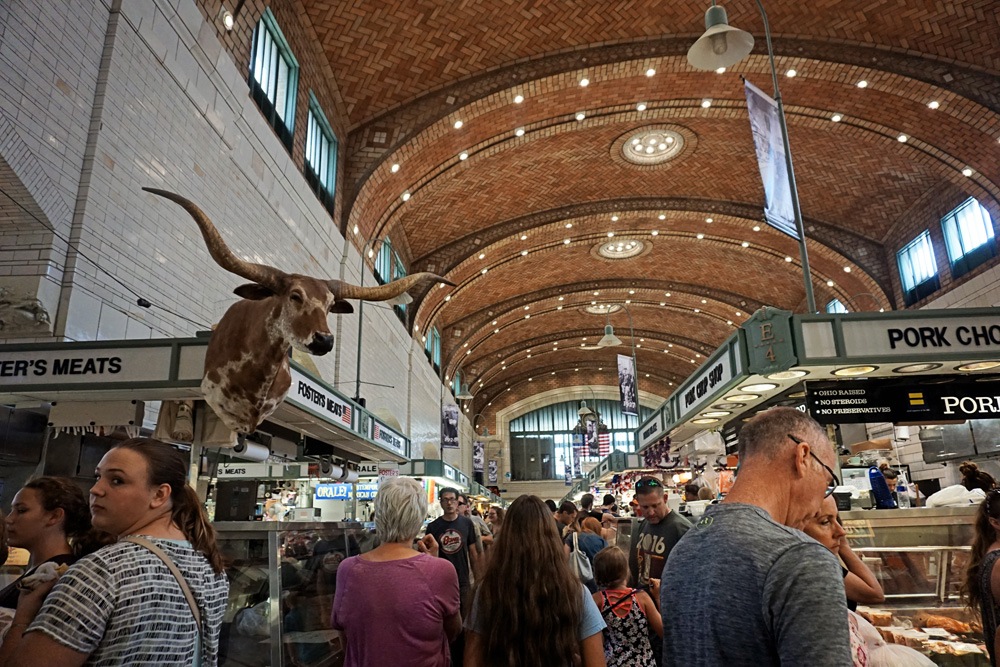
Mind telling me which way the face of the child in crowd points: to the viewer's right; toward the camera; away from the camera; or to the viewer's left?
away from the camera

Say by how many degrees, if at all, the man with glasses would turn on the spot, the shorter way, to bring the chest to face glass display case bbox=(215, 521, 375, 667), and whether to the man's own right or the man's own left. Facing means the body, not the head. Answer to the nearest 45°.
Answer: approximately 90° to the man's own left

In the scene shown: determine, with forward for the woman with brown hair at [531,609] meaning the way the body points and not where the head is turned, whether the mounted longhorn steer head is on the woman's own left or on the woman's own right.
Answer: on the woman's own left

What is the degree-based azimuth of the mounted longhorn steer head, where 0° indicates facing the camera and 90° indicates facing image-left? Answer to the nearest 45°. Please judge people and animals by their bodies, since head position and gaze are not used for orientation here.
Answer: approximately 315°

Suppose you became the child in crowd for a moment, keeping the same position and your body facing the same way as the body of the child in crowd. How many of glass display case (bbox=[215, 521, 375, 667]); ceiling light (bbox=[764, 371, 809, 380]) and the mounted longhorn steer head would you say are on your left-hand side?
2

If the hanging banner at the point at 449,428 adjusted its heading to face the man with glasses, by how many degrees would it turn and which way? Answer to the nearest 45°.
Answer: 0° — it already faces them

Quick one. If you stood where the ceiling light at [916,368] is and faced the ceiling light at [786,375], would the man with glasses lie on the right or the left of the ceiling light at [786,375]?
left

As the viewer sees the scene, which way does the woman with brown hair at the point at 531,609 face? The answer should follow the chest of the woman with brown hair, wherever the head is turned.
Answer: away from the camera

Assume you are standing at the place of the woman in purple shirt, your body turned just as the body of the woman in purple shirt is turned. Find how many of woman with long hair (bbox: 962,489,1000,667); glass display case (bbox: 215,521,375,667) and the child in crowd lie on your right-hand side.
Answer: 2

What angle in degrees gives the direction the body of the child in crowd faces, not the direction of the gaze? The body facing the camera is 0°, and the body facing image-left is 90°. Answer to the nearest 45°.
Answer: approximately 180°

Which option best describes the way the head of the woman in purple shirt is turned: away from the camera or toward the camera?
away from the camera

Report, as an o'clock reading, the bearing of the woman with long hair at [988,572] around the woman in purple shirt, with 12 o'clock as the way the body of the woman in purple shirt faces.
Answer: The woman with long hair is roughly at 3 o'clock from the woman in purple shirt.

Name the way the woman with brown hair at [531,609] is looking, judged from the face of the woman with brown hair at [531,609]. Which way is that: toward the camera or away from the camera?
away from the camera
